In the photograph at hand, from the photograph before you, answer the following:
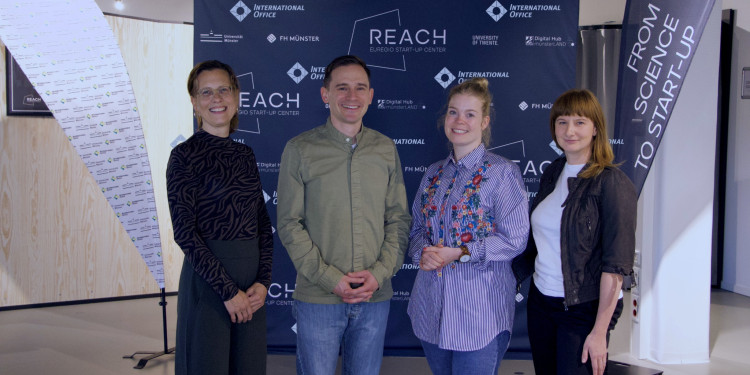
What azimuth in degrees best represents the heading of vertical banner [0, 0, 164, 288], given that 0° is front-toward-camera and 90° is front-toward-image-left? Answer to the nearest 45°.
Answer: approximately 0°

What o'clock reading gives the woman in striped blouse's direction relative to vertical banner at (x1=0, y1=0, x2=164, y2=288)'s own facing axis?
The woman in striped blouse is roughly at 11 o'clock from the vertical banner.

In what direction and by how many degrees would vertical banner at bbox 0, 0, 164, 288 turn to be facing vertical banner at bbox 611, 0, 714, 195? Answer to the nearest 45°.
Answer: approximately 45° to its left

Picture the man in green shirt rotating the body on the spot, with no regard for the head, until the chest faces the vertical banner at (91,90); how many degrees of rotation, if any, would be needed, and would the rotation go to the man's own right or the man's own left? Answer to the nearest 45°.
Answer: approximately 135° to the man's own right

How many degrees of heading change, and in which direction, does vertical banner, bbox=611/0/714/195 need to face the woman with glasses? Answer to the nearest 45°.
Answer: approximately 45° to its right

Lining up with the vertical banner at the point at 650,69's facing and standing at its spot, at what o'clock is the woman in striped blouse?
The woman in striped blouse is roughly at 1 o'clock from the vertical banner.

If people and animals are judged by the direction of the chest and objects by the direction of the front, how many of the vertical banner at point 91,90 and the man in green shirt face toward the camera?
2

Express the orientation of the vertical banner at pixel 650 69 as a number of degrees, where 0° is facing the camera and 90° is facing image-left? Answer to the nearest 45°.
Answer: approximately 0°

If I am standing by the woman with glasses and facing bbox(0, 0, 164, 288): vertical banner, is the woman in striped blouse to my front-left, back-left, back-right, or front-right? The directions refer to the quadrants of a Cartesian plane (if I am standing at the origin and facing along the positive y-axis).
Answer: back-right
